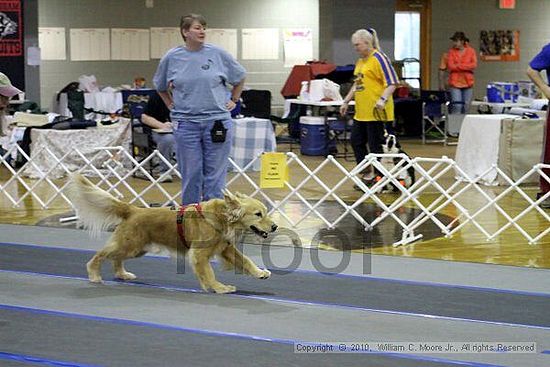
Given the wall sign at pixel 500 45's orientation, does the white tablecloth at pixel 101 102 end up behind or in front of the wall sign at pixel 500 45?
in front

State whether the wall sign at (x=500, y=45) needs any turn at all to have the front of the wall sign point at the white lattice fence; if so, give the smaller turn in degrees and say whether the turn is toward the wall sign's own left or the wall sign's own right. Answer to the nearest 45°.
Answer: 0° — it already faces it

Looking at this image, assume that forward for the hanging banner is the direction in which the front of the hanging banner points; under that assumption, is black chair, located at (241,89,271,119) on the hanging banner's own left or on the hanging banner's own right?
on the hanging banner's own left

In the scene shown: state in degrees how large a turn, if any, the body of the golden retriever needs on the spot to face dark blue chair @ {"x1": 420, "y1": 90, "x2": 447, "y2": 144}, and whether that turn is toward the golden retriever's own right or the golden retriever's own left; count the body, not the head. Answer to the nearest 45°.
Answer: approximately 90° to the golden retriever's own left

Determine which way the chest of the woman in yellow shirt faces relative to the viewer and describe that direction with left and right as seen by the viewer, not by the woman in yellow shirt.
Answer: facing the viewer and to the left of the viewer

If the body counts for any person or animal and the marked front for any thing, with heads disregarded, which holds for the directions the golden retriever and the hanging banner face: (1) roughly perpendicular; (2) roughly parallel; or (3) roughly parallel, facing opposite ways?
roughly perpendicular

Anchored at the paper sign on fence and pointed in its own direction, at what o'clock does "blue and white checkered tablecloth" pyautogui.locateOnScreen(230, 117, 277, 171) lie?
The blue and white checkered tablecloth is roughly at 6 o'clock from the paper sign on fence.

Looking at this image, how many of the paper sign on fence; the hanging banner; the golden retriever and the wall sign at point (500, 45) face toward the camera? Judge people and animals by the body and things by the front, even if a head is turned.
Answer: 3

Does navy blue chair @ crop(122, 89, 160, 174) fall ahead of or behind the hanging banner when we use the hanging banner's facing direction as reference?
ahead

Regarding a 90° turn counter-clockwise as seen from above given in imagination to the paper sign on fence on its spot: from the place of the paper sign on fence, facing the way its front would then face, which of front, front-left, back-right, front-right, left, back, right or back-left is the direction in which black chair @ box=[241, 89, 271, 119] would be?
left

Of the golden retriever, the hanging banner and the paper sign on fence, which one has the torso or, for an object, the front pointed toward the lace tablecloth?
the hanging banner

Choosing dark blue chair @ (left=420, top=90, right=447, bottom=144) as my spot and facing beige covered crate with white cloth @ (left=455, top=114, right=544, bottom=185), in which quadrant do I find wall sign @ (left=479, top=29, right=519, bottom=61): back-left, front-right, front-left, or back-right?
back-left

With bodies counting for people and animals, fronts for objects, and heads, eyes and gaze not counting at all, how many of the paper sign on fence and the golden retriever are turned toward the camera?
1

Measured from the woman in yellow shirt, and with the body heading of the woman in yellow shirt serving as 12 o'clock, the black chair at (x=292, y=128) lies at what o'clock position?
The black chair is roughly at 4 o'clock from the woman in yellow shirt.

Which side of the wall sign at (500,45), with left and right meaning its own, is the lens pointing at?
front

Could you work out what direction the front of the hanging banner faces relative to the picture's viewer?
facing the viewer
